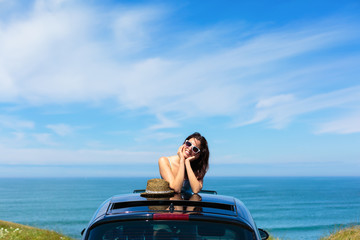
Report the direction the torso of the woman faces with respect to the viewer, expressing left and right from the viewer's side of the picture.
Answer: facing the viewer

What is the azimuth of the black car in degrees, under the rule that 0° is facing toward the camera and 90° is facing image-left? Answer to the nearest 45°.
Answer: approximately 180°
